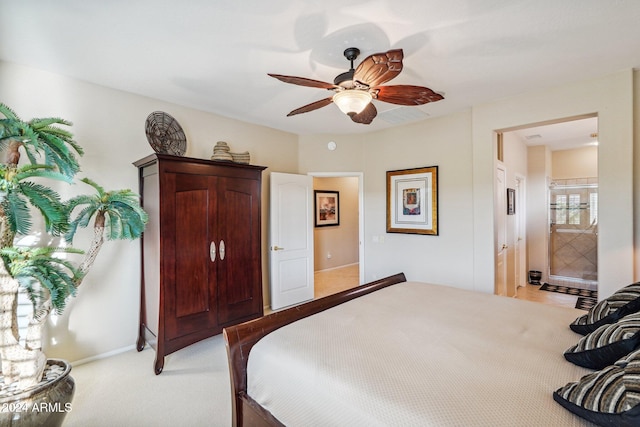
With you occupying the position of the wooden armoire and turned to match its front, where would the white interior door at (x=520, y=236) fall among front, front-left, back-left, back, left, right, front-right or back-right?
front-left

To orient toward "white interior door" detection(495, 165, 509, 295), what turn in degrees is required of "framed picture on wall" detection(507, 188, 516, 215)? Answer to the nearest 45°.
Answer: approximately 45° to its right

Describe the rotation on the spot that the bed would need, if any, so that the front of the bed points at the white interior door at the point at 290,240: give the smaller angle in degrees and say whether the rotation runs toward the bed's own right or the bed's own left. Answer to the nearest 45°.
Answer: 0° — it already faces it

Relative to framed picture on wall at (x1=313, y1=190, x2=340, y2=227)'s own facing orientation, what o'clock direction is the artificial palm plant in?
The artificial palm plant is roughly at 2 o'clock from the framed picture on wall.

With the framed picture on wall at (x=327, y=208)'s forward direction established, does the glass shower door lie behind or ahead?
ahead

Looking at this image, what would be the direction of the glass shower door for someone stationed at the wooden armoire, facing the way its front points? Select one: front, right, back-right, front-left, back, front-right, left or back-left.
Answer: front-left

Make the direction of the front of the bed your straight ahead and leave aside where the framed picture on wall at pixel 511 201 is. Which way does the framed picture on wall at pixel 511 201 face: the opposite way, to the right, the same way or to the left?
the opposite way

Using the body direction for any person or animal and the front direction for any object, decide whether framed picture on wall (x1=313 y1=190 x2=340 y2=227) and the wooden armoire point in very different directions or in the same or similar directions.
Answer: same or similar directions

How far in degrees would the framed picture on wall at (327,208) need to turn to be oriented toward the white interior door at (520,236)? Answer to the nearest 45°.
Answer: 0° — it already faces it

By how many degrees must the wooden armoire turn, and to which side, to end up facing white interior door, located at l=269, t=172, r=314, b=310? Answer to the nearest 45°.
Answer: approximately 90° to its left

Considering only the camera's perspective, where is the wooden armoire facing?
facing the viewer and to the right of the viewer

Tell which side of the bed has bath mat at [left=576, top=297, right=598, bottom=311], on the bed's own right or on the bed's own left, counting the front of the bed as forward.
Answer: on the bed's own right

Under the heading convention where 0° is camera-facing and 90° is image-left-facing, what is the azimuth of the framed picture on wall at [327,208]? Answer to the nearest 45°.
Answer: approximately 315°

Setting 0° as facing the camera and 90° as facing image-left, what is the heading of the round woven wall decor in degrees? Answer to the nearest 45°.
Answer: approximately 315°

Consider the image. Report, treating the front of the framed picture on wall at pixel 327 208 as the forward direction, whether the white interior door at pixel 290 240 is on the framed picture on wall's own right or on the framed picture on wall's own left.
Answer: on the framed picture on wall's own right

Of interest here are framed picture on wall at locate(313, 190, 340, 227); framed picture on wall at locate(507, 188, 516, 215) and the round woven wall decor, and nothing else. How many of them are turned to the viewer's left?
0

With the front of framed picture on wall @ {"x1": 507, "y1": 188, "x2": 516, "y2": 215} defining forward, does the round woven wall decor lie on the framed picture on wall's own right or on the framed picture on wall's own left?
on the framed picture on wall's own right

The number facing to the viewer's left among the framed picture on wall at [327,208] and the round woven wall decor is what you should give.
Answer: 0

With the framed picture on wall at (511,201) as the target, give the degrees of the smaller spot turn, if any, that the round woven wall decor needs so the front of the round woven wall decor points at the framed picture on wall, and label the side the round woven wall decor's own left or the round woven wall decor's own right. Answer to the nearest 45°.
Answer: approximately 45° to the round woven wall decor's own left
